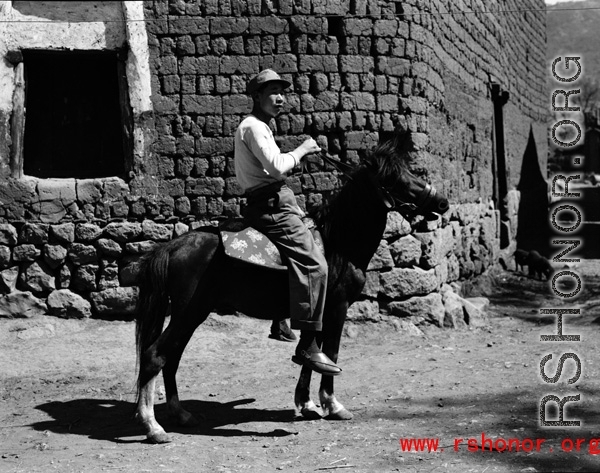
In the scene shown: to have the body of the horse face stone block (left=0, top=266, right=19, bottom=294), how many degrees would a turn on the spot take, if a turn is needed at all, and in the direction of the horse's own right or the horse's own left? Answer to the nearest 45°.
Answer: approximately 135° to the horse's own left

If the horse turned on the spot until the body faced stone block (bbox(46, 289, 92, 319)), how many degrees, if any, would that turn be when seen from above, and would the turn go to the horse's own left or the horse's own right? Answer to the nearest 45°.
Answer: approximately 135° to the horse's own left

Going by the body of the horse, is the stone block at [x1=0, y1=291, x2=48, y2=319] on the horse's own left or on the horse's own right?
on the horse's own left

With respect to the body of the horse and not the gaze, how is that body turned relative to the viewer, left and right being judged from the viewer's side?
facing to the right of the viewer

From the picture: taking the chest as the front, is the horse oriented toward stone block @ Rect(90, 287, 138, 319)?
no

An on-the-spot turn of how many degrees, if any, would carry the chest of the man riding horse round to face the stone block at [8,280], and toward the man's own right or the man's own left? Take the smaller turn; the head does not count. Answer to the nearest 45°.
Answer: approximately 135° to the man's own left

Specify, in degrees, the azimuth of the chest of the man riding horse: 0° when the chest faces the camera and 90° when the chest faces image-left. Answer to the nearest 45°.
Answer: approximately 270°

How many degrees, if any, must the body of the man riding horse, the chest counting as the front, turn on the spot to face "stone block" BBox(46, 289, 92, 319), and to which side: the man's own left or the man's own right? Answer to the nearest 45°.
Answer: approximately 135° to the man's own left
